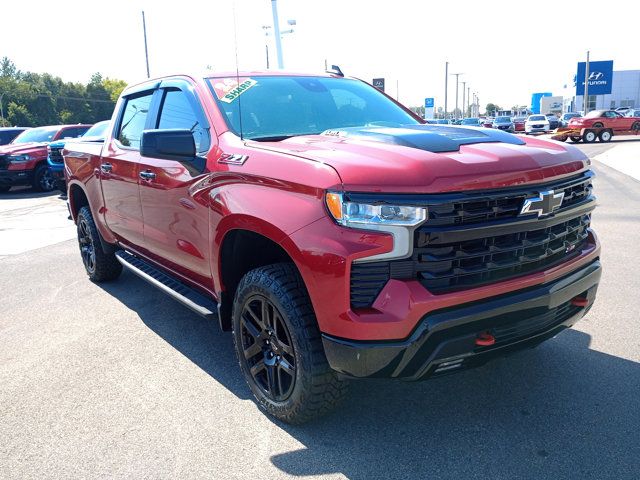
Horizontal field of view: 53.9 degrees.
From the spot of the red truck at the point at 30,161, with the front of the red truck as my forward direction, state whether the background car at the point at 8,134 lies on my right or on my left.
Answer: on my right

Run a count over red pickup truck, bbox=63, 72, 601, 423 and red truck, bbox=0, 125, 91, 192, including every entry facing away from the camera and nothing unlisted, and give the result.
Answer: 0

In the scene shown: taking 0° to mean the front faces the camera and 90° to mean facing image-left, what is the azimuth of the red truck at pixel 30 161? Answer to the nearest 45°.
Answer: approximately 45°

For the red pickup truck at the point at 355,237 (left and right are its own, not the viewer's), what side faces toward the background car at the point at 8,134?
back

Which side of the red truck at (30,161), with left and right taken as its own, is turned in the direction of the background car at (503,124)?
back

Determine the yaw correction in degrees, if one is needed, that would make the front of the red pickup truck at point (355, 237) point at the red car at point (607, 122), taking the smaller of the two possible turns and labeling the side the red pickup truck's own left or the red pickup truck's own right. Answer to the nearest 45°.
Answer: approximately 90° to the red pickup truck's own left

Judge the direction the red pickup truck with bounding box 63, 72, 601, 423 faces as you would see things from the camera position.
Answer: facing the viewer and to the right of the viewer

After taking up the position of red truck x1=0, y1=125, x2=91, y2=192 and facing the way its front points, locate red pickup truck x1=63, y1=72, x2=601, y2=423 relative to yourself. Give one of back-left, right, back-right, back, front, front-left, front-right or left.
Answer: front-left

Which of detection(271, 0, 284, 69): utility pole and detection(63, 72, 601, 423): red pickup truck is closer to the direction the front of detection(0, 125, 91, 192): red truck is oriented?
the red pickup truck
